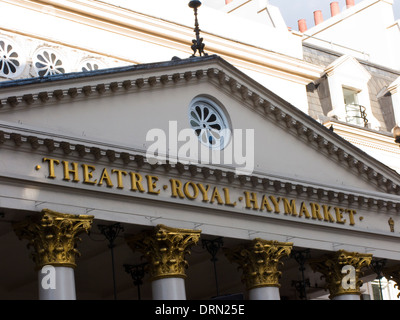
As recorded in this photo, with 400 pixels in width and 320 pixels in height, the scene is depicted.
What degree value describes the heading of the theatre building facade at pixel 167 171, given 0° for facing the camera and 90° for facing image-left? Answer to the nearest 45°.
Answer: approximately 315°
